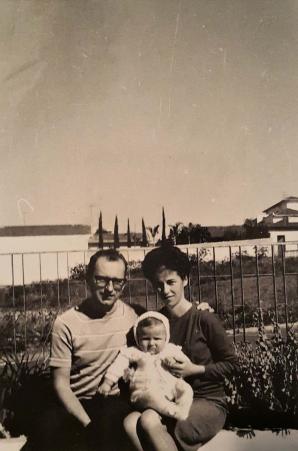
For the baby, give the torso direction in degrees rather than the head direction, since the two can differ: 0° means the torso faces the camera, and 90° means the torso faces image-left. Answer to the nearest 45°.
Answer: approximately 0°
